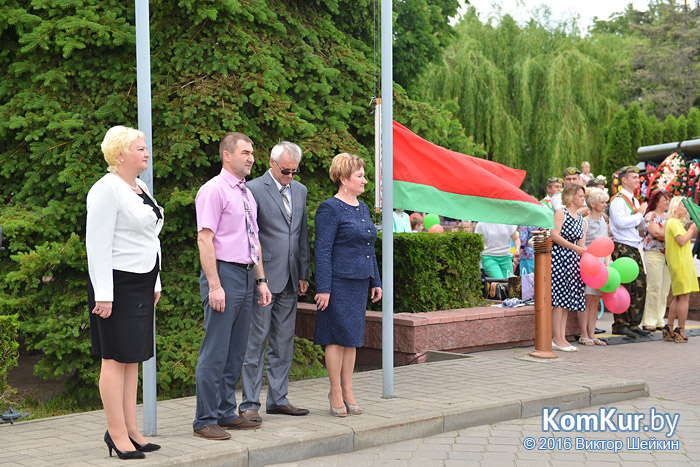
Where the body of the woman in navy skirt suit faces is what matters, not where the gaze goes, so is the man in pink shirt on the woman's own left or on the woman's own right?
on the woman's own right

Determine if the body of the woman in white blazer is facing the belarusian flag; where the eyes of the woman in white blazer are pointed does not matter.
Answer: no

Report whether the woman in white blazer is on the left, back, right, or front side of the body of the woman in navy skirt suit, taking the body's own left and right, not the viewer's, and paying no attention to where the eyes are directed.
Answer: right

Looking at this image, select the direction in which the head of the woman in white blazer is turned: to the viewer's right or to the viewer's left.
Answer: to the viewer's right

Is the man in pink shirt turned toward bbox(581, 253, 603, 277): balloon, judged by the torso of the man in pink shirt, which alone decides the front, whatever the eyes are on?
no

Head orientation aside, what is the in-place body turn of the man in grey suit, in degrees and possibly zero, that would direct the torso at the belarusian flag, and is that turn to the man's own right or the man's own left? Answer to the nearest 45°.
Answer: approximately 90° to the man's own left

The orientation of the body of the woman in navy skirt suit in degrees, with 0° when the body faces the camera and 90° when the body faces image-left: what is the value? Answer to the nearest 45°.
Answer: approximately 315°

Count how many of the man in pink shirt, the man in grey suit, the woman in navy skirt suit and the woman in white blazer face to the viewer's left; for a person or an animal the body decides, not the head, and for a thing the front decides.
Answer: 0

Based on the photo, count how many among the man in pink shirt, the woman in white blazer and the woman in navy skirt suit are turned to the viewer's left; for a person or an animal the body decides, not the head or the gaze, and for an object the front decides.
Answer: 0

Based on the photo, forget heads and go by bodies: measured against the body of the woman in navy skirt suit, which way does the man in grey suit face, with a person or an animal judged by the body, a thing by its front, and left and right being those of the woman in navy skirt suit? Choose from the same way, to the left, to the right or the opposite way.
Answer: the same way

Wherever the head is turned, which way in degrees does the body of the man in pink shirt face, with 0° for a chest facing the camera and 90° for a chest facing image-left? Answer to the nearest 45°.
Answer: approximately 315°

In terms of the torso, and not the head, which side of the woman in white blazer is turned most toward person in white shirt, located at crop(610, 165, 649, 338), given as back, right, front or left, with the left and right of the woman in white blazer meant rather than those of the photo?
left

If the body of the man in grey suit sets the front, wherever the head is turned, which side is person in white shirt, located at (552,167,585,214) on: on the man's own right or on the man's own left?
on the man's own left

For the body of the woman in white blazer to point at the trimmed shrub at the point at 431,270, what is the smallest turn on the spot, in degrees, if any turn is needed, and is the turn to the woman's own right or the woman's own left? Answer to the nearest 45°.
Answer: approximately 90° to the woman's own left

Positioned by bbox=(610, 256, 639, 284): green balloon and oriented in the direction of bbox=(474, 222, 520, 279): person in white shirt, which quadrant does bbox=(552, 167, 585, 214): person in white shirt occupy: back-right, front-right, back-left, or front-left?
front-right

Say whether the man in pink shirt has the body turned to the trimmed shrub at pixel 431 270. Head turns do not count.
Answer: no

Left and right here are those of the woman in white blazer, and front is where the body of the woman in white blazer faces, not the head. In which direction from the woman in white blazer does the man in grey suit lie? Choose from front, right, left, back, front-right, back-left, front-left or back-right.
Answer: left
